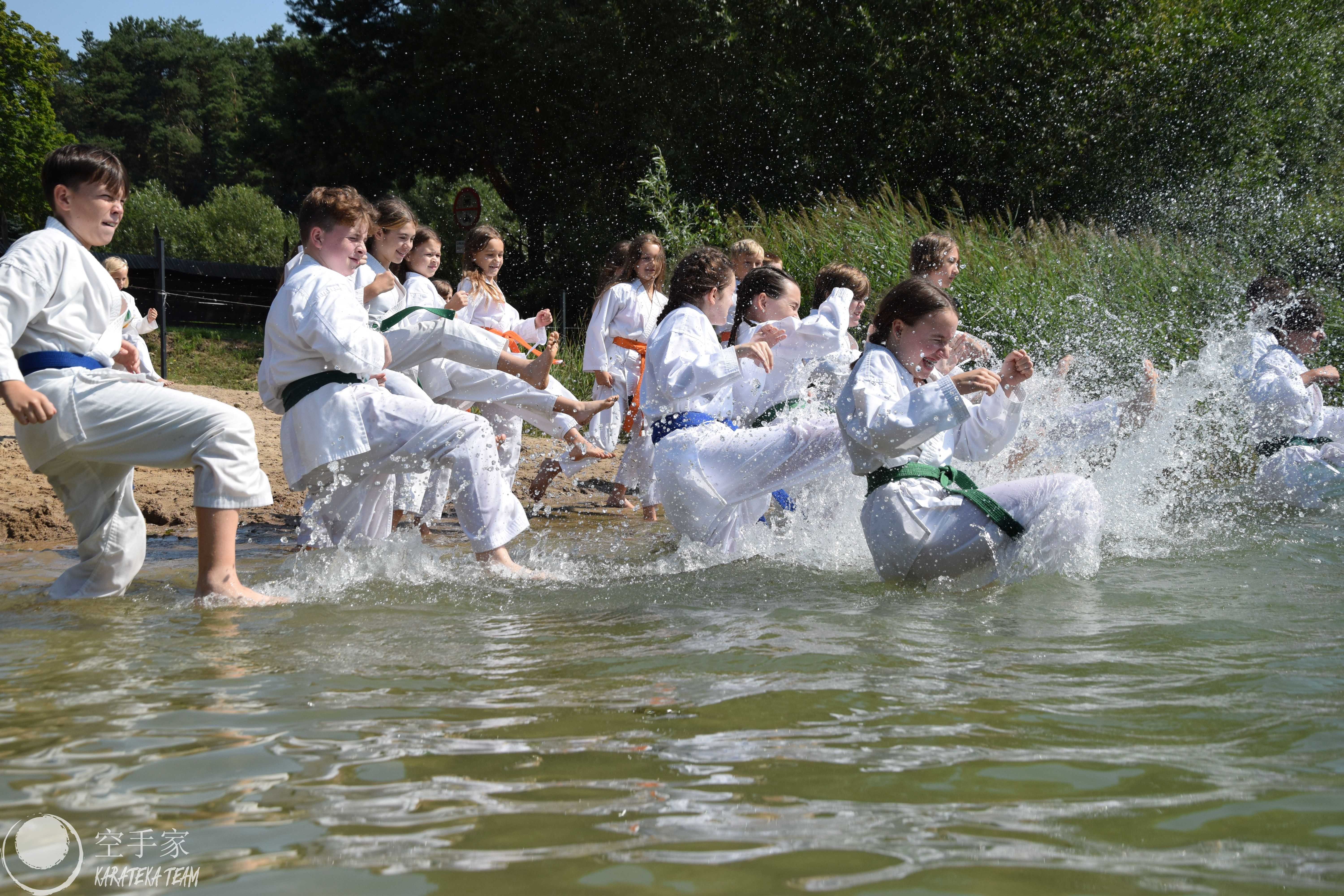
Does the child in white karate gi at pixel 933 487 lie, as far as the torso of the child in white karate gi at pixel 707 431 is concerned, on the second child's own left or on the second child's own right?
on the second child's own right

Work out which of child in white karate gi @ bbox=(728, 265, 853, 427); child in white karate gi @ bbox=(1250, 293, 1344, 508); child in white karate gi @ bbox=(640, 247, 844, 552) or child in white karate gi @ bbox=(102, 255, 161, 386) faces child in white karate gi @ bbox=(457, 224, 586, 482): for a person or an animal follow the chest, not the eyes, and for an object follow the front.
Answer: child in white karate gi @ bbox=(102, 255, 161, 386)

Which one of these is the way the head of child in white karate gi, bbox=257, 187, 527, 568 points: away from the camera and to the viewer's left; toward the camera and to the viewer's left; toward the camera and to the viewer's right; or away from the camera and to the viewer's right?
toward the camera and to the viewer's right

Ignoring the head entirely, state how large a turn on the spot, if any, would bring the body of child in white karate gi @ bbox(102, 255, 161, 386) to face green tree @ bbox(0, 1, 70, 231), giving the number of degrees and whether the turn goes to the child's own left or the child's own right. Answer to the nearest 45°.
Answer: approximately 135° to the child's own left

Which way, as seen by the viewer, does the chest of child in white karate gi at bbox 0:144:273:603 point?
to the viewer's right

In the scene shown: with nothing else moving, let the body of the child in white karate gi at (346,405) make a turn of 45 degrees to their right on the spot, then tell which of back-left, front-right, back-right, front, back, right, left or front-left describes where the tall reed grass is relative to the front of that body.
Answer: left

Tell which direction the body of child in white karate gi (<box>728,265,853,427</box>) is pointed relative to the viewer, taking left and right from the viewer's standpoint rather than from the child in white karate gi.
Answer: facing to the right of the viewer

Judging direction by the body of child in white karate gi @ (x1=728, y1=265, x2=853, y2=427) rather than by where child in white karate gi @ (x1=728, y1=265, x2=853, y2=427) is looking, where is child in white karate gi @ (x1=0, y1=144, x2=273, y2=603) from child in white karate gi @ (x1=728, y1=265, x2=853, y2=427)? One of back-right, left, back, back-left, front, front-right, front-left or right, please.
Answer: back-right

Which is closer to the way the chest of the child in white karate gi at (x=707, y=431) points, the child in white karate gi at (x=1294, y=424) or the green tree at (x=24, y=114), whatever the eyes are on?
the child in white karate gi

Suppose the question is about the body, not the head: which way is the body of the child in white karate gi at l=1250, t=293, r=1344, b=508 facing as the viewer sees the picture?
to the viewer's right

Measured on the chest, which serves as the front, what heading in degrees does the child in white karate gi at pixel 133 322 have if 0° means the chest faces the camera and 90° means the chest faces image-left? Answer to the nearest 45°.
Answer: approximately 315°
